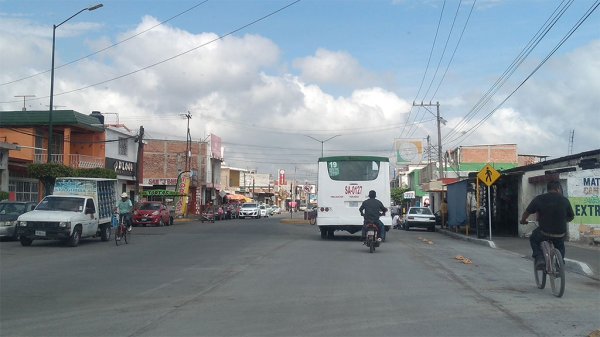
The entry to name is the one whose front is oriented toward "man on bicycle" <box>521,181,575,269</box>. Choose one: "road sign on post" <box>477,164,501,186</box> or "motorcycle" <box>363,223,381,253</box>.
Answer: the road sign on post

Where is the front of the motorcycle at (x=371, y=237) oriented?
away from the camera

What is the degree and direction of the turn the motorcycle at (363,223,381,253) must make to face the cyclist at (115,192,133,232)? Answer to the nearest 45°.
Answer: approximately 90° to its left

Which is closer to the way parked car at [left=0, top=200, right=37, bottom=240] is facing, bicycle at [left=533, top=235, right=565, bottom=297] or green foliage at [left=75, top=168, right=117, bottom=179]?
the bicycle

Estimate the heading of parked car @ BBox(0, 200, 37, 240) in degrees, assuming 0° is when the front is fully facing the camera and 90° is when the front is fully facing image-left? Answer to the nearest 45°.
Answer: approximately 45°

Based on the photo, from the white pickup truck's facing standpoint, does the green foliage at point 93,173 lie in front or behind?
behind

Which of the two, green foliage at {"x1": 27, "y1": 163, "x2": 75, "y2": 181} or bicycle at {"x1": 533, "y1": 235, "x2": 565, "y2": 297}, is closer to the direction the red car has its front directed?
the green foliage

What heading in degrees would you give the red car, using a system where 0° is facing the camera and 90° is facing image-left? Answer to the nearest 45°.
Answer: approximately 45°

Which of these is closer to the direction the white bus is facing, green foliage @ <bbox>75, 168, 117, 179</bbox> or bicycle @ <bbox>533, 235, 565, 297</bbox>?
the green foliage

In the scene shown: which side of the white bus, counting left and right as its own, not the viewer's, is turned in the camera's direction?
back
